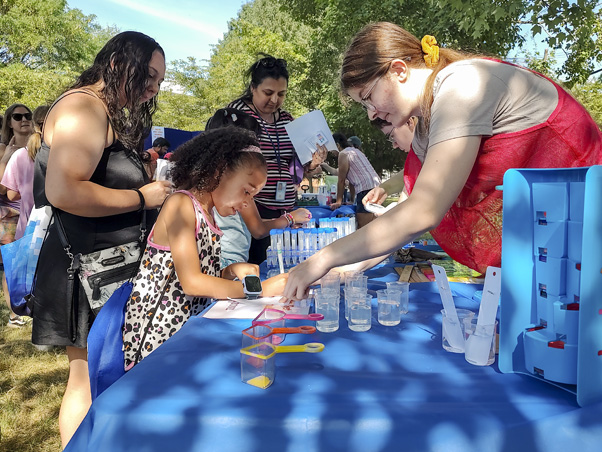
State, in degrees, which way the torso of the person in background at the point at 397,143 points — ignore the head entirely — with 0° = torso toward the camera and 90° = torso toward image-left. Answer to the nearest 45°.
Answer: approximately 90°

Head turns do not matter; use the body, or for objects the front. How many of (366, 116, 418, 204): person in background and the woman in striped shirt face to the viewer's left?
1

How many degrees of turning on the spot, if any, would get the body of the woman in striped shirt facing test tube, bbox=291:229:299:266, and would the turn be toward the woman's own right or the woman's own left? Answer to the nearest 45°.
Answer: approximately 45° to the woman's own right

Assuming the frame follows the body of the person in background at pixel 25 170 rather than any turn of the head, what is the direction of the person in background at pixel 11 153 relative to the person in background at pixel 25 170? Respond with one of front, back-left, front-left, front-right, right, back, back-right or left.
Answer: front-left

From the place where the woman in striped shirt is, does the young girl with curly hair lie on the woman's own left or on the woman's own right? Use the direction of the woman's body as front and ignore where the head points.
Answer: on the woman's own right

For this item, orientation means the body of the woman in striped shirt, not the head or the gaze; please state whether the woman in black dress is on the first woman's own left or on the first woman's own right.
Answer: on the first woman's own right

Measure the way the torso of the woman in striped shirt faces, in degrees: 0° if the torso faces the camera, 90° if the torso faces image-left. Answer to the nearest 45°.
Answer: approximately 315°

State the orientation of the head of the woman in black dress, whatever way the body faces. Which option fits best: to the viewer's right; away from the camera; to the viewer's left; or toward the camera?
to the viewer's right

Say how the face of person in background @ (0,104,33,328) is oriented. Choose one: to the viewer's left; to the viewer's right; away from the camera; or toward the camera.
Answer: toward the camera

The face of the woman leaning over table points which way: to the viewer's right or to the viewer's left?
to the viewer's left

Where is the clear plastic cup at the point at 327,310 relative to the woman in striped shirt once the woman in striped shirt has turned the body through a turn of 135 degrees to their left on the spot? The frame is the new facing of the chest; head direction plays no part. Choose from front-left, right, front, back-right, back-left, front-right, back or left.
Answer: back

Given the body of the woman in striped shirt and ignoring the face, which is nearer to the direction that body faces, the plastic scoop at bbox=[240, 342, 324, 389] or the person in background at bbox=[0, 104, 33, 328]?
the plastic scoop
